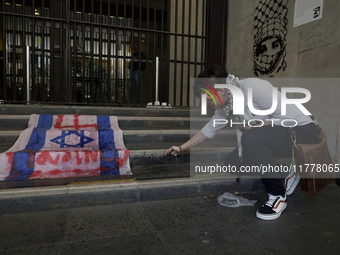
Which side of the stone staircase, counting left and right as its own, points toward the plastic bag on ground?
front

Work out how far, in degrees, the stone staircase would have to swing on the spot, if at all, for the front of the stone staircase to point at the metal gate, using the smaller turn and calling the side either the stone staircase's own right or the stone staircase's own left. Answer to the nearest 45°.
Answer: approximately 180°

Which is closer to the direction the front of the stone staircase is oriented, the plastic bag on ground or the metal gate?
the plastic bag on ground

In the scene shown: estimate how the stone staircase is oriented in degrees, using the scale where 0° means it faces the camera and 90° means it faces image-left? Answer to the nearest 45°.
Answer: approximately 0°
